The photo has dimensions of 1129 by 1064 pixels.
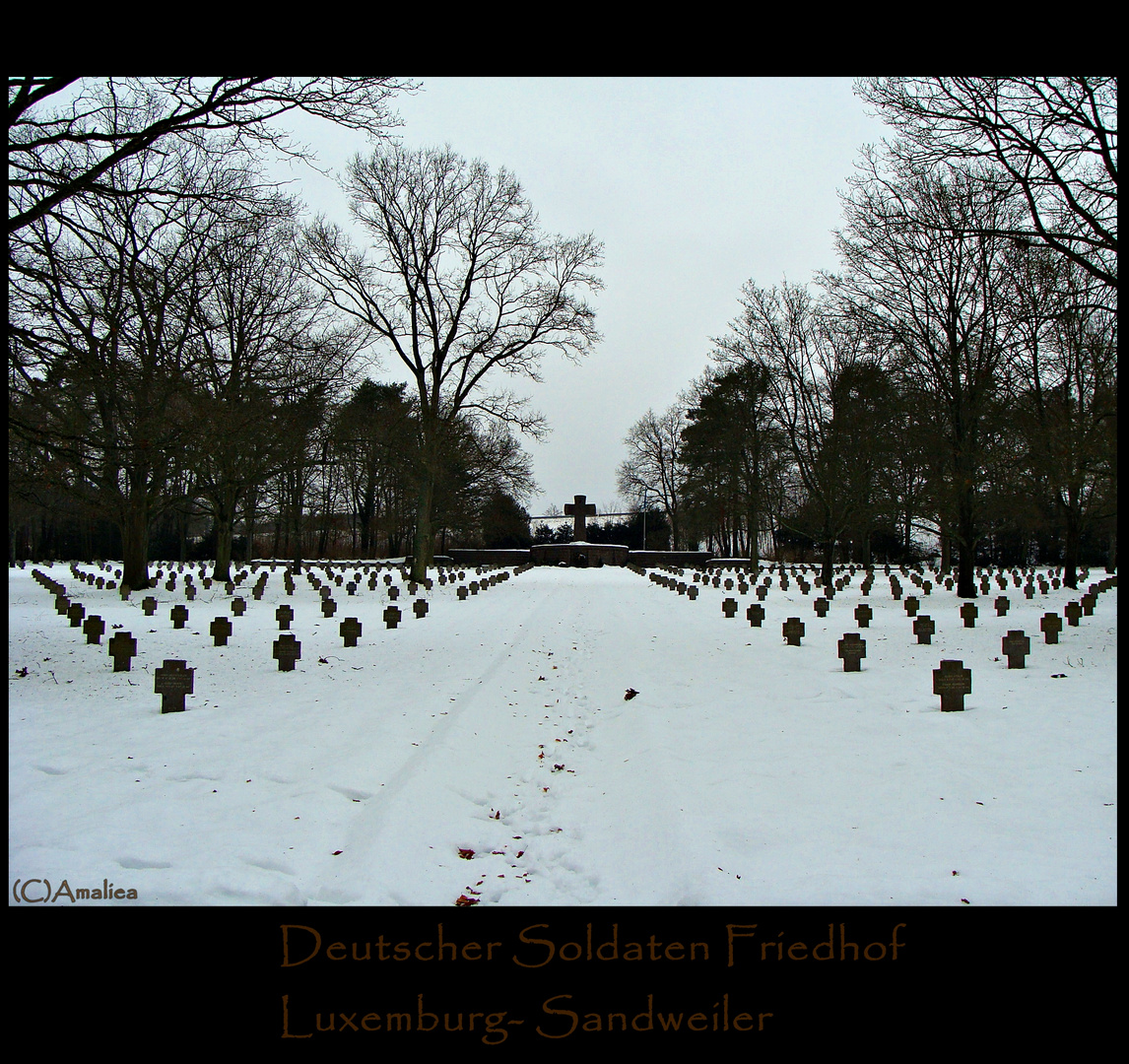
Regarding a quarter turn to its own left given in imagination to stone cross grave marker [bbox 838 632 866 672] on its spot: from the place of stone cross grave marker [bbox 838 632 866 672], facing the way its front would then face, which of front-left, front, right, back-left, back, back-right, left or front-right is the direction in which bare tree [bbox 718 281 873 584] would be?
left

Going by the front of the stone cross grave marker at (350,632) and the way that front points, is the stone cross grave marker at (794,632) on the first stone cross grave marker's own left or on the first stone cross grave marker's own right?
on the first stone cross grave marker's own left

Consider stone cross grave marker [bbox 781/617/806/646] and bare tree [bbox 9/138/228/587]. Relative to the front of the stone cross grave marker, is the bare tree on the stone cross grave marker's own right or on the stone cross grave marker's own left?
on the stone cross grave marker's own right

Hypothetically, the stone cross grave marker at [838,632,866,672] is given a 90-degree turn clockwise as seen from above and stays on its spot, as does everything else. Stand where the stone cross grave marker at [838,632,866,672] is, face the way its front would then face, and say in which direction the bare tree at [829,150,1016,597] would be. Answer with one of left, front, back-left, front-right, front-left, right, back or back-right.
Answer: right

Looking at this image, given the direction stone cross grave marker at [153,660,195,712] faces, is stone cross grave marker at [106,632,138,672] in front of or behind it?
behind

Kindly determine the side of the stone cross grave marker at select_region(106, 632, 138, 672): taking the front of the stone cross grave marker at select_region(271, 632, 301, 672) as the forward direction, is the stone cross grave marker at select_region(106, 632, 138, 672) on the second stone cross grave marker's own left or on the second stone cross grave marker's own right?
on the second stone cross grave marker's own right

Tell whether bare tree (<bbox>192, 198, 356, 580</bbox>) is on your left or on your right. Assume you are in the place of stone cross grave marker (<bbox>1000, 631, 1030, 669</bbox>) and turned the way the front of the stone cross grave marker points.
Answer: on your right

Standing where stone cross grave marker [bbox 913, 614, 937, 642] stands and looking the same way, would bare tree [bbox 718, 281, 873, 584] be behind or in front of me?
behind

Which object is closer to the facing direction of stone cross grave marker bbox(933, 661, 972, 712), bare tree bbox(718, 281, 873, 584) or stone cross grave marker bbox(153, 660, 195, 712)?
the stone cross grave marker

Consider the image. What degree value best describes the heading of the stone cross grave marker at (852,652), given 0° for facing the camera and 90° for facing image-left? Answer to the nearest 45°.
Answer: approximately 0°
